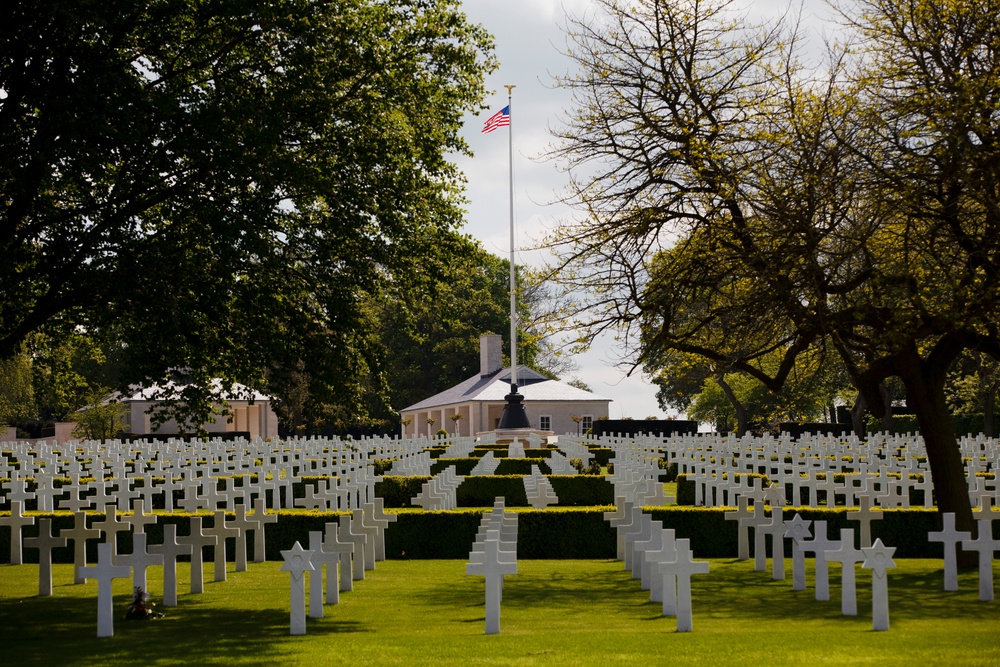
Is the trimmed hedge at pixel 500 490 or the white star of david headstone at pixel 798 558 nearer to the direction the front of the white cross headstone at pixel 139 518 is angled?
the white star of david headstone

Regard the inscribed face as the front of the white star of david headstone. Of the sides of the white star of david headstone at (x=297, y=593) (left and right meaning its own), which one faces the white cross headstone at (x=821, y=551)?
left

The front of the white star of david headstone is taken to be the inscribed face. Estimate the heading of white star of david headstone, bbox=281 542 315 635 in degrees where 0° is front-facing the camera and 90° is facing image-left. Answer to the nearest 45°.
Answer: approximately 0°

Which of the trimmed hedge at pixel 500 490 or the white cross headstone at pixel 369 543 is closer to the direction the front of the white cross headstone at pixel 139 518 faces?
the white cross headstone

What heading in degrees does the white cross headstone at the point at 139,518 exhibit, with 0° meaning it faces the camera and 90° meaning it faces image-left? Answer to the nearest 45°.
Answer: approximately 0°

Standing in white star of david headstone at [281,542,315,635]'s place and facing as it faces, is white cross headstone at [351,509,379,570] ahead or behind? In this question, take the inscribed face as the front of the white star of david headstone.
behind

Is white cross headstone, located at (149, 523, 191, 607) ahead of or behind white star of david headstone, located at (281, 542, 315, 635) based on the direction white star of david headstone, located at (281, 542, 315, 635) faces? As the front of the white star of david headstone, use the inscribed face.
behind

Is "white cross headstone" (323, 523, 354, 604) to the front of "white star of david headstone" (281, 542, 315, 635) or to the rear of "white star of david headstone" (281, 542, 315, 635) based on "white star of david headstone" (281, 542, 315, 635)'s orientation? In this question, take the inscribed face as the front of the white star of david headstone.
to the rear
